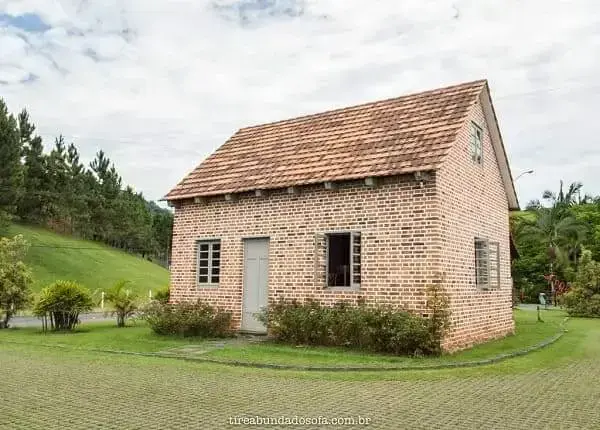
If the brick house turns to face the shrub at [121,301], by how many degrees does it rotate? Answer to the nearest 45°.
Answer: approximately 90° to its right

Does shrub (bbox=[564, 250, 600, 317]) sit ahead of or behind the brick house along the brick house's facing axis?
behind

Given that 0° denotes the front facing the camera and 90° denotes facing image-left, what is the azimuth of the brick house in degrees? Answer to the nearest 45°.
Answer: approximately 45°

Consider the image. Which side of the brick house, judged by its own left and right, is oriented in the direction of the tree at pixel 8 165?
right

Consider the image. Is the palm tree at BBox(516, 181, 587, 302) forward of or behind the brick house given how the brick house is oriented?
behind

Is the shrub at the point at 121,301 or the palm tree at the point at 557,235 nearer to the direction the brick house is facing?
the shrub

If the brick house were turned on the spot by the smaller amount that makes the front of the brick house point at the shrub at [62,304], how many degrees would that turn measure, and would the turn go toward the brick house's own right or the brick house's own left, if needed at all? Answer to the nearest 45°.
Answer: approximately 45° to the brick house's own right
